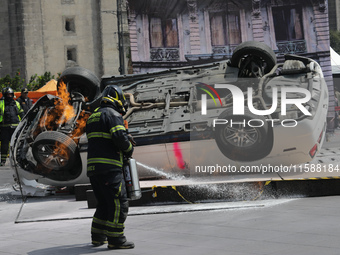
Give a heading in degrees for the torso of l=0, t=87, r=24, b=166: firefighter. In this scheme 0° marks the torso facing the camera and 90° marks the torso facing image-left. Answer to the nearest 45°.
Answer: approximately 0°

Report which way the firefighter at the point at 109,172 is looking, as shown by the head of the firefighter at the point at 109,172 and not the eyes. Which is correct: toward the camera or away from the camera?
away from the camera

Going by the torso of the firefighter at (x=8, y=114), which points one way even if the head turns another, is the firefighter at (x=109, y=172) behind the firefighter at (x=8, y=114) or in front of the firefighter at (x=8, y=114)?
in front
